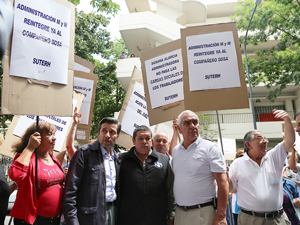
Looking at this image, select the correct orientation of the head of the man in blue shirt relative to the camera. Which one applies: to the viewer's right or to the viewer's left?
to the viewer's right

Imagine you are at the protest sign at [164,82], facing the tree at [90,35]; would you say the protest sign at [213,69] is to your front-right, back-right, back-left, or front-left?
back-right

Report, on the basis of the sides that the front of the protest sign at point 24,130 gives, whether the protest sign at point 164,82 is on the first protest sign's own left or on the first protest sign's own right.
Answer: on the first protest sign's own left

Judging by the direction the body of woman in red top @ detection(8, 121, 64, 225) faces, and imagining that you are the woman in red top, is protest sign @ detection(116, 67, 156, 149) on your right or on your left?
on your left

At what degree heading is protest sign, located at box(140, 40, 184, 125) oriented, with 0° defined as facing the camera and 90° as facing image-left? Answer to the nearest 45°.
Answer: approximately 0°

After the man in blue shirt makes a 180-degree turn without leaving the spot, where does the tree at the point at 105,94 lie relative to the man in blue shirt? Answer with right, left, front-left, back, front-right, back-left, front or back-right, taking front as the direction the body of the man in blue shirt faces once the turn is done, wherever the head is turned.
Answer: front-right

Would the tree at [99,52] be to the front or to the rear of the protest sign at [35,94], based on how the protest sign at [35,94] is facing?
to the rear
